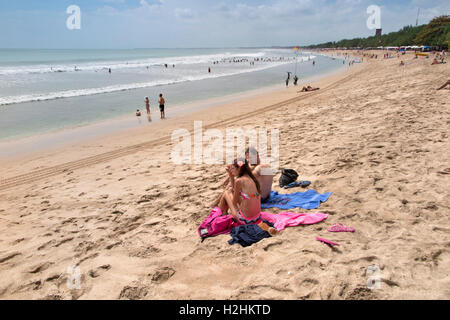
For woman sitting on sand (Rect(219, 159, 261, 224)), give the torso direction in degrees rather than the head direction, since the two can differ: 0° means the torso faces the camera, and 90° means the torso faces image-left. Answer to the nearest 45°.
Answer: approximately 135°

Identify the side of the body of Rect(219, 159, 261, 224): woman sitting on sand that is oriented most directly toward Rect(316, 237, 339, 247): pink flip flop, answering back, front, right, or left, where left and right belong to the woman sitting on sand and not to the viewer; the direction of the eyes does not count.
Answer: back
